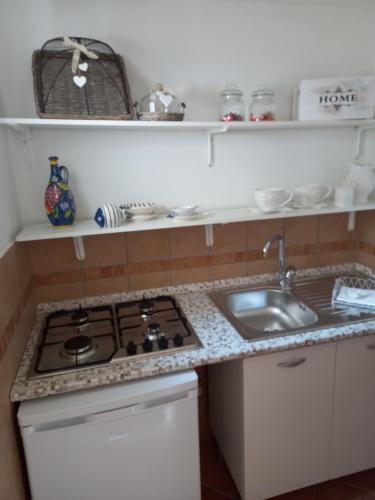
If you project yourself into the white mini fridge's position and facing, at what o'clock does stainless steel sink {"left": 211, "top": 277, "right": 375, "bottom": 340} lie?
The stainless steel sink is roughly at 8 o'clock from the white mini fridge.

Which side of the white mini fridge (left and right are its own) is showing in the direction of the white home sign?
left

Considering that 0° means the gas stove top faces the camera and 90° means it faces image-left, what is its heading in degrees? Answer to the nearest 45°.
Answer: approximately 0°

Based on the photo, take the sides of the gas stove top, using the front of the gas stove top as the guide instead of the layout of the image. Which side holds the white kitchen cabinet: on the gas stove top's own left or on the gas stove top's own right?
on the gas stove top's own left

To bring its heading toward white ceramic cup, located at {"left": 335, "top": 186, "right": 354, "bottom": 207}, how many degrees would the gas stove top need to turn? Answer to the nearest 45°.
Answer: approximately 90° to its left

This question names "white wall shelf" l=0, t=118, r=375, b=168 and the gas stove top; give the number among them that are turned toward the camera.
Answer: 2
